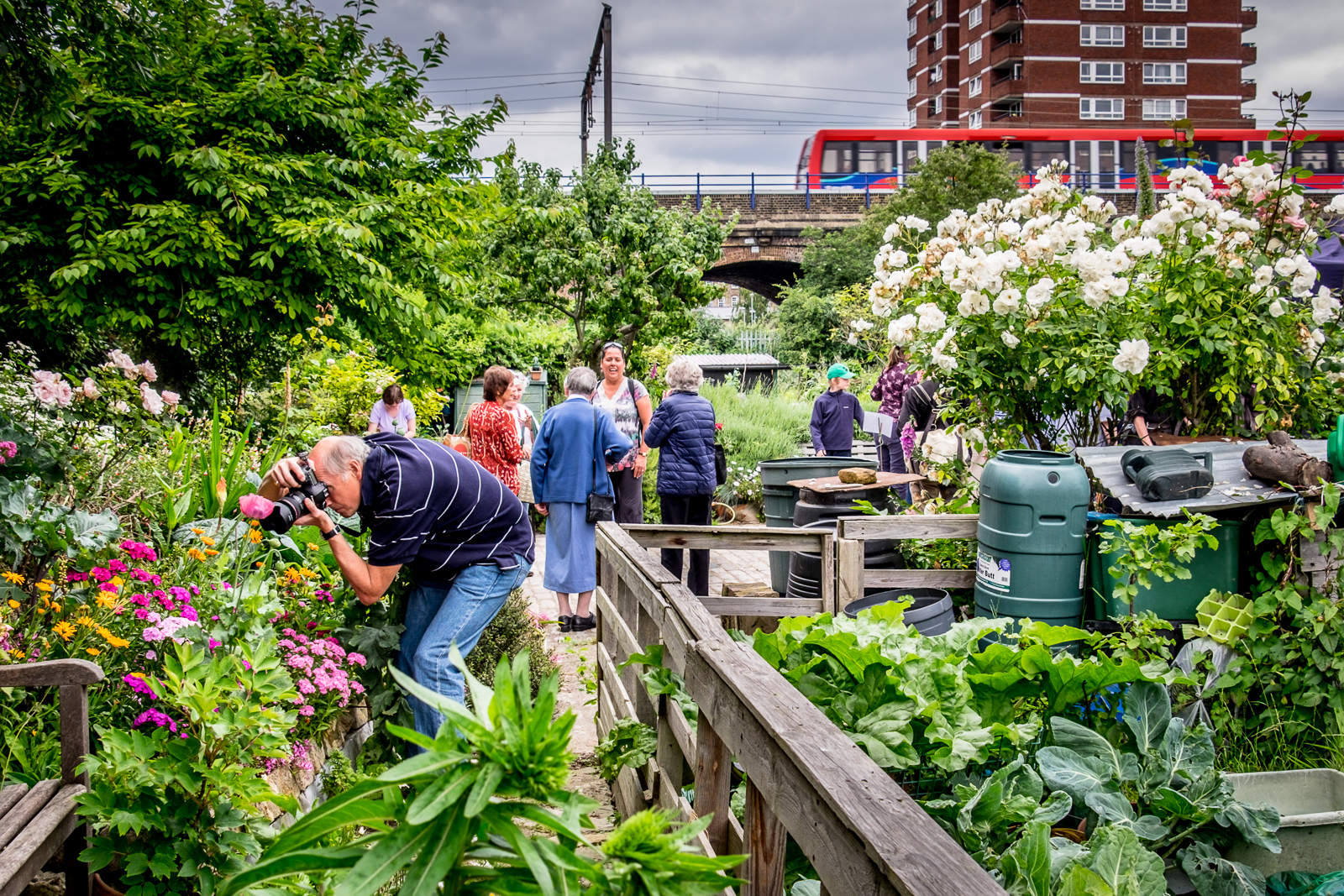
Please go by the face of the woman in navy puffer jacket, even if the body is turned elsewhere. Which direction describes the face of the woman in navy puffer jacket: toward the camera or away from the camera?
away from the camera

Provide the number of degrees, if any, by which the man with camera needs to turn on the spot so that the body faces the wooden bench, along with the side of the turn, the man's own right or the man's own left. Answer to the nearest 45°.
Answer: approximately 45° to the man's own left

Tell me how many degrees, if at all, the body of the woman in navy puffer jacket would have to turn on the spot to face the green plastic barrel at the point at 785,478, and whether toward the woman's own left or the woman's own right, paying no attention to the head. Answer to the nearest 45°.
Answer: approximately 135° to the woman's own right

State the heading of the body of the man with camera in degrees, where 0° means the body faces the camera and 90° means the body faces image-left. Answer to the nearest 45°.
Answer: approximately 90°

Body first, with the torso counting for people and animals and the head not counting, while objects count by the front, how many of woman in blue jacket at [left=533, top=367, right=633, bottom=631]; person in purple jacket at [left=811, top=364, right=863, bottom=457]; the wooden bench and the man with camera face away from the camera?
1

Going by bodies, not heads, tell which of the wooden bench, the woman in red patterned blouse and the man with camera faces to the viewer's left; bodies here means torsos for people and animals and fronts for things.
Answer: the man with camera

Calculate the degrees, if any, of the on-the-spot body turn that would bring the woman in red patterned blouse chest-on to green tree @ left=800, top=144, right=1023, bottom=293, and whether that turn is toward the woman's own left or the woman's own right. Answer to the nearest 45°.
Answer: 0° — they already face it

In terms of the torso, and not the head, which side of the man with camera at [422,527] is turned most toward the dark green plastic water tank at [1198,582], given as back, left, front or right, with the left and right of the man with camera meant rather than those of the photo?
back

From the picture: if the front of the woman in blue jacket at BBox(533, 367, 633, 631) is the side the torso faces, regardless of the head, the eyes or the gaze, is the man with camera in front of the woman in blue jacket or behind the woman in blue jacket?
behind

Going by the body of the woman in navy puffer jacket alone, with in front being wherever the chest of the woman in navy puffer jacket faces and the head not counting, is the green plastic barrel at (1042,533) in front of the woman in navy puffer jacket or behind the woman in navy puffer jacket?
behind

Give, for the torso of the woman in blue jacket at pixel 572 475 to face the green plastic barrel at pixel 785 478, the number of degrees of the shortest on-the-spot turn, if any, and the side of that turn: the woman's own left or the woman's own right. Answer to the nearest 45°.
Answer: approximately 90° to the woman's own right

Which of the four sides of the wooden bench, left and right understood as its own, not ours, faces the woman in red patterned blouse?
left

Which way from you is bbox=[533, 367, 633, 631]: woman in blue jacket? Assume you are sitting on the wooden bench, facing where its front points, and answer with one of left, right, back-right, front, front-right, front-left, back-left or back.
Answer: left

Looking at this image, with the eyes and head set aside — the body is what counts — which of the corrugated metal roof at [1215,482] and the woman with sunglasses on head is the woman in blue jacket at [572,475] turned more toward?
the woman with sunglasses on head

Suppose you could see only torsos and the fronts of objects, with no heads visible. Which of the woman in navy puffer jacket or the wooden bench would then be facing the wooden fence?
the wooden bench

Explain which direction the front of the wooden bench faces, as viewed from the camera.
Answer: facing the viewer and to the right of the viewer

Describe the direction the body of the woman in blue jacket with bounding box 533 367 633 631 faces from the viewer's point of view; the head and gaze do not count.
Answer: away from the camera

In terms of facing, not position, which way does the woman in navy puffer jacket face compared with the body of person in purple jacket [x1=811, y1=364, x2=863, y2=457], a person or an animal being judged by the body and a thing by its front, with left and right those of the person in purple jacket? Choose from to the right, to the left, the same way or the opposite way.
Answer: the opposite way

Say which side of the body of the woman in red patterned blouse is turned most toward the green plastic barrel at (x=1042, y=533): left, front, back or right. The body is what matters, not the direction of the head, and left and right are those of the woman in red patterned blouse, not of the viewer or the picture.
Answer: right
